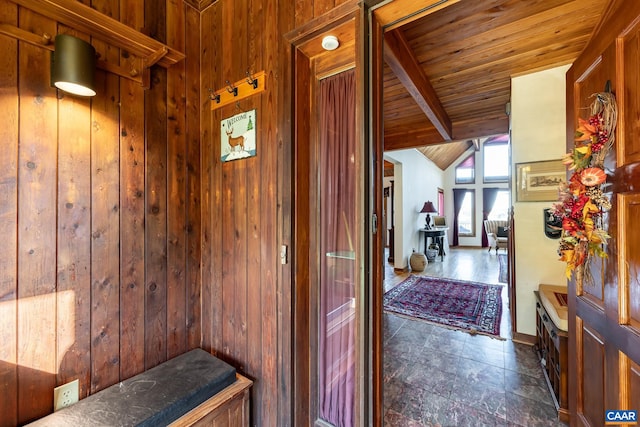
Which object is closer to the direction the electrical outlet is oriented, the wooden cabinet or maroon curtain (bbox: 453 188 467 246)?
the wooden cabinet

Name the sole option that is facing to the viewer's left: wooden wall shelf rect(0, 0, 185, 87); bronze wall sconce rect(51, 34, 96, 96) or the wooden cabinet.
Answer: the wooden cabinet

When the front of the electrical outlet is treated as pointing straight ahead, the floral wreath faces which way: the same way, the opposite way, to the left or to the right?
the opposite way

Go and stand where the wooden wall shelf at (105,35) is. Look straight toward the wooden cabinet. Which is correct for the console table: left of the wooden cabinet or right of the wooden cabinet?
left

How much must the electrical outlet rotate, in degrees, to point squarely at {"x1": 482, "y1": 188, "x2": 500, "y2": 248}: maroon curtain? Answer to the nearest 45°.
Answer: approximately 45° to its left

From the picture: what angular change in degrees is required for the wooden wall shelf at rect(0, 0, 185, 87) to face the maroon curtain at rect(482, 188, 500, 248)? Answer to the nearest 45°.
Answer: approximately 45° to its left

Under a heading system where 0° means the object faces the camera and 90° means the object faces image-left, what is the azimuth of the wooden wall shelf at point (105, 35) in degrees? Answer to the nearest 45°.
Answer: approximately 315°

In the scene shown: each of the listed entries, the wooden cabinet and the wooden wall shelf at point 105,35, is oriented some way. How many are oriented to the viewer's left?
1

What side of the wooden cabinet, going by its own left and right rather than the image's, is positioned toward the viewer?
left

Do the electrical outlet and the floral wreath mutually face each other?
yes

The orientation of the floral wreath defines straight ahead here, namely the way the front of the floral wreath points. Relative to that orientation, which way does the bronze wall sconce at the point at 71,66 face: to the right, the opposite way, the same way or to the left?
the opposite way

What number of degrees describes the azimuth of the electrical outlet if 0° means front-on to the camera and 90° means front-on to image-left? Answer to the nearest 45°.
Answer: approximately 315°
